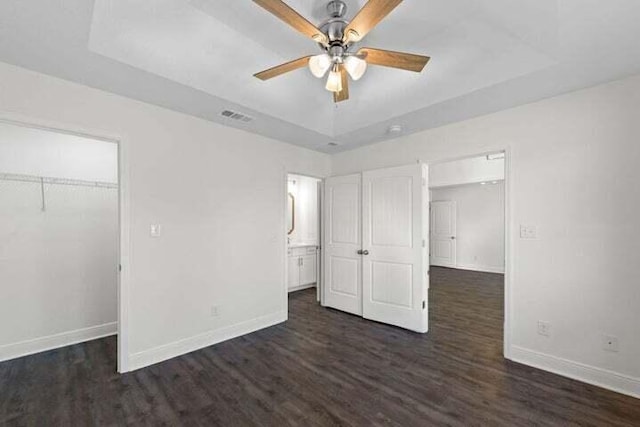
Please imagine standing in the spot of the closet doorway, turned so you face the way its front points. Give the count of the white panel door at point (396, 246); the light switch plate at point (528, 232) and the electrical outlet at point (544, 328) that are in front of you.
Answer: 3

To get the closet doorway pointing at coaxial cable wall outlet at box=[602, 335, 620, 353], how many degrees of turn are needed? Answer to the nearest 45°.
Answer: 0° — it already faces it

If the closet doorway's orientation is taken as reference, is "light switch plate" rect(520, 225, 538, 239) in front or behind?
in front

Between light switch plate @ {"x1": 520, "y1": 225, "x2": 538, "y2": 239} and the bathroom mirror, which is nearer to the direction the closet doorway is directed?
the light switch plate

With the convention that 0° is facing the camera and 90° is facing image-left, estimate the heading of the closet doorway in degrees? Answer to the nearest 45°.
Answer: approximately 315°

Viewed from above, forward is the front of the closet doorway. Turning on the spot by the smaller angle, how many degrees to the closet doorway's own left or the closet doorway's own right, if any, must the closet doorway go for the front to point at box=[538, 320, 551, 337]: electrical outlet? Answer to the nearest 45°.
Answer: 0° — it already faces it

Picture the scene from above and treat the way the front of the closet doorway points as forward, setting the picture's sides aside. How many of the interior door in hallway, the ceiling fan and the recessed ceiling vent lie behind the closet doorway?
0

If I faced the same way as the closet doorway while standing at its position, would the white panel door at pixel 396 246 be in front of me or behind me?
in front

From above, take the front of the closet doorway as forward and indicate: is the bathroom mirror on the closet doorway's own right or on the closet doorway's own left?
on the closet doorway's own left
